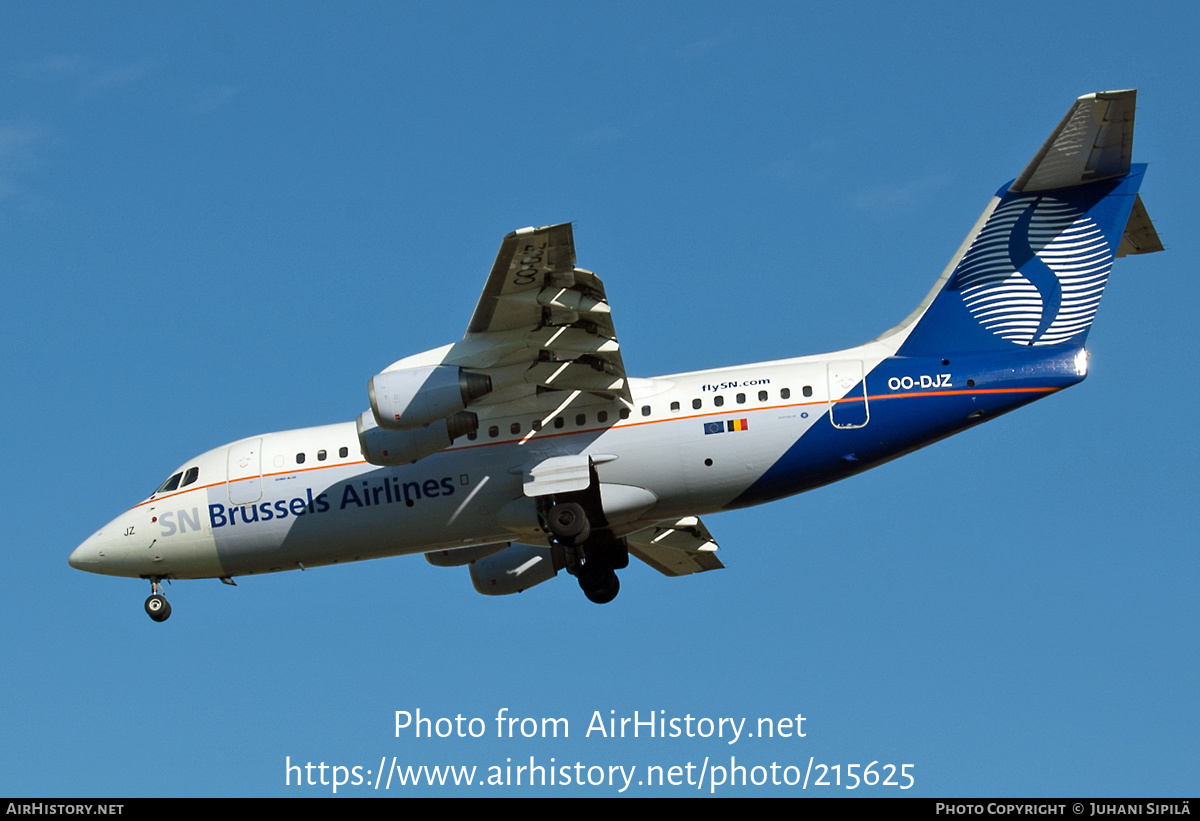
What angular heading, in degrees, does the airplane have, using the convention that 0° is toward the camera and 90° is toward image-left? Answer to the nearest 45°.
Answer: approximately 90°
